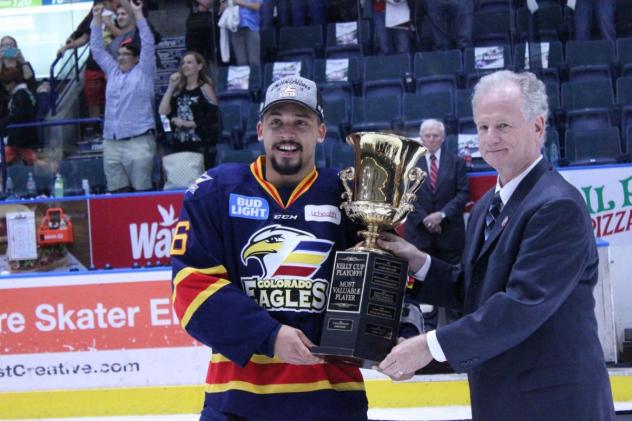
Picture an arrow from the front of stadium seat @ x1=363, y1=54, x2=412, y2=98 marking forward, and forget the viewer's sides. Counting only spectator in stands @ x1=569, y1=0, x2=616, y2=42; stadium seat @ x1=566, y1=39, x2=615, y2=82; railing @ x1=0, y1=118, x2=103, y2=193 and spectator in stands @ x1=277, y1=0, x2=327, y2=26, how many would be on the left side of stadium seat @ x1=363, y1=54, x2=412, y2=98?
2

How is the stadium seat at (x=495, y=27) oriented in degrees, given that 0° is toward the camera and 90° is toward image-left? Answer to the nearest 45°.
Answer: approximately 0°

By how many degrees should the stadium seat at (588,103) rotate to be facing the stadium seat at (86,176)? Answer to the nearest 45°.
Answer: approximately 90° to its right

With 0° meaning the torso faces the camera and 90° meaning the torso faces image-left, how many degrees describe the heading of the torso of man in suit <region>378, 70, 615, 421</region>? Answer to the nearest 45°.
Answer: approximately 45°

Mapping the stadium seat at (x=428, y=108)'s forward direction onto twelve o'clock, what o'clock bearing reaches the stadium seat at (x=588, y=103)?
the stadium seat at (x=588, y=103) is roughly at 9 o'clock from the stadium seat at (x=428, y=108).

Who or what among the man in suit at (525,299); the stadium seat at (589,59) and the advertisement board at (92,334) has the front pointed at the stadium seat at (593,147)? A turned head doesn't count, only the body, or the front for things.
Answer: the stadium seat at (589,59)

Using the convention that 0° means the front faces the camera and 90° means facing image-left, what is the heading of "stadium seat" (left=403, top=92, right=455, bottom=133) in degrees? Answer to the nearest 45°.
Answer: approximately 0°
